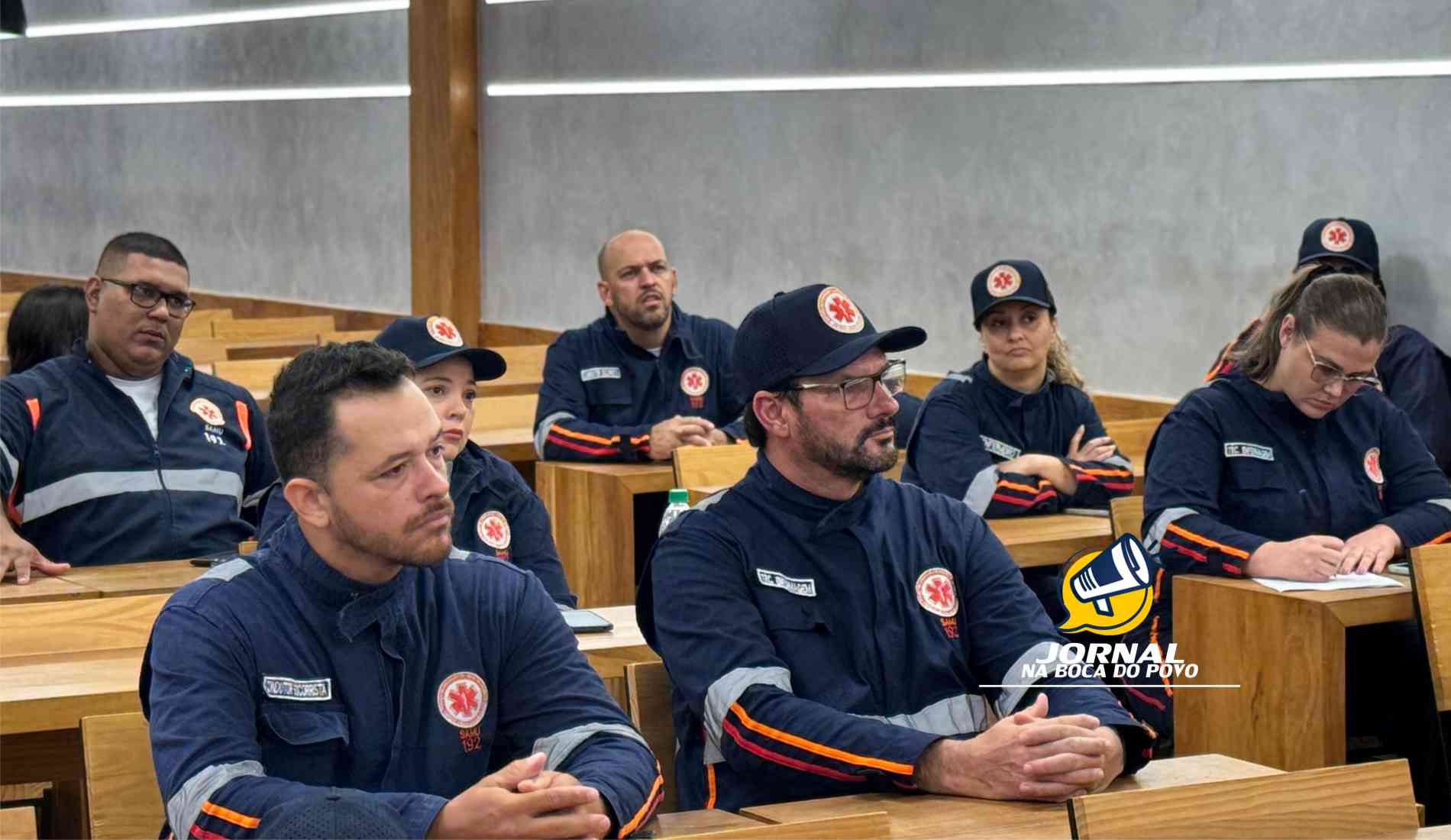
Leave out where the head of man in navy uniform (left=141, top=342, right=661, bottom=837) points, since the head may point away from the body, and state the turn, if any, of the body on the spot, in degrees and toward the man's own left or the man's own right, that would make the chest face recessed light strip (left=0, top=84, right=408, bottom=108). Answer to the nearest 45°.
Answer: approximately 135° to the man's own left

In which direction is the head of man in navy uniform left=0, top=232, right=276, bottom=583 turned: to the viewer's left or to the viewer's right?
to the viewer's right

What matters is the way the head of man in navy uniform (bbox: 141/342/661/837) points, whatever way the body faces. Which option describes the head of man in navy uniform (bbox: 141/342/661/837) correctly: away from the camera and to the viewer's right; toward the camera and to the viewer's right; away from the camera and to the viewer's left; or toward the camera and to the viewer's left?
toward the camera and to the viewer's right

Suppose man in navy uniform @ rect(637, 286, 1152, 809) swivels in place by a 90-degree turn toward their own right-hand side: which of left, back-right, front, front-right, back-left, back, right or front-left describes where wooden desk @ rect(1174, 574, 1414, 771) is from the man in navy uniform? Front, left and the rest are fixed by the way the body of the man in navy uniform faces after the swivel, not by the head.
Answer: back

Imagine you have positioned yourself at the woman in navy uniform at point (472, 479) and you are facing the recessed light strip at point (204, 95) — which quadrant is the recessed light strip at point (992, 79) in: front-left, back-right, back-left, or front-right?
front-right

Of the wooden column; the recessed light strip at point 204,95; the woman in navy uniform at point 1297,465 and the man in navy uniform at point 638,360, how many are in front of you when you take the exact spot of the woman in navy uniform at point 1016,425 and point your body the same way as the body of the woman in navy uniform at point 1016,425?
1

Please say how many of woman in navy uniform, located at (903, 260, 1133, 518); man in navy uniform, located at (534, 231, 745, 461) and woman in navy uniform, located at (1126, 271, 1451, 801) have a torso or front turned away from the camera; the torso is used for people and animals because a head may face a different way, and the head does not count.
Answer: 0

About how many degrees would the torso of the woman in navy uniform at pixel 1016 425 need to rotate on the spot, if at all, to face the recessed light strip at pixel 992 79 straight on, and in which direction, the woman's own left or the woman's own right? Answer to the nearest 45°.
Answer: approximately 135° to the woman's own left

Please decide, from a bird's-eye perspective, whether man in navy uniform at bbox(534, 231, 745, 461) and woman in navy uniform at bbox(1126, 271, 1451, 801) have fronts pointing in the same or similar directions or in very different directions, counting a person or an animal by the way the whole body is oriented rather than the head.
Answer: same or similar directions

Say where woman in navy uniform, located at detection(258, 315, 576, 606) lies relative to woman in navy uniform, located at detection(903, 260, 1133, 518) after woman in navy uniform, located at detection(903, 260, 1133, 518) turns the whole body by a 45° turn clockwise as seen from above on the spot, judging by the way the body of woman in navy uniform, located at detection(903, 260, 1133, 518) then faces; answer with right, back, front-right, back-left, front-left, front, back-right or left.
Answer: front-right

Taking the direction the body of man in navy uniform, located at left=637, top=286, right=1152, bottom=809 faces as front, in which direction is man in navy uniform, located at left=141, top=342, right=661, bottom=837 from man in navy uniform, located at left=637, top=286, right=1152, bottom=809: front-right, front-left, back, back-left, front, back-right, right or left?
right

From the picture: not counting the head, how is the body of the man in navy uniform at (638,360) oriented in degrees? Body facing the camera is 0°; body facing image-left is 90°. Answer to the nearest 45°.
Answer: approximately 315°

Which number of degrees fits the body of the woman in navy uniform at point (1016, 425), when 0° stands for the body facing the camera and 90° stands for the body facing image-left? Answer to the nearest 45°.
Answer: approximately 315°
